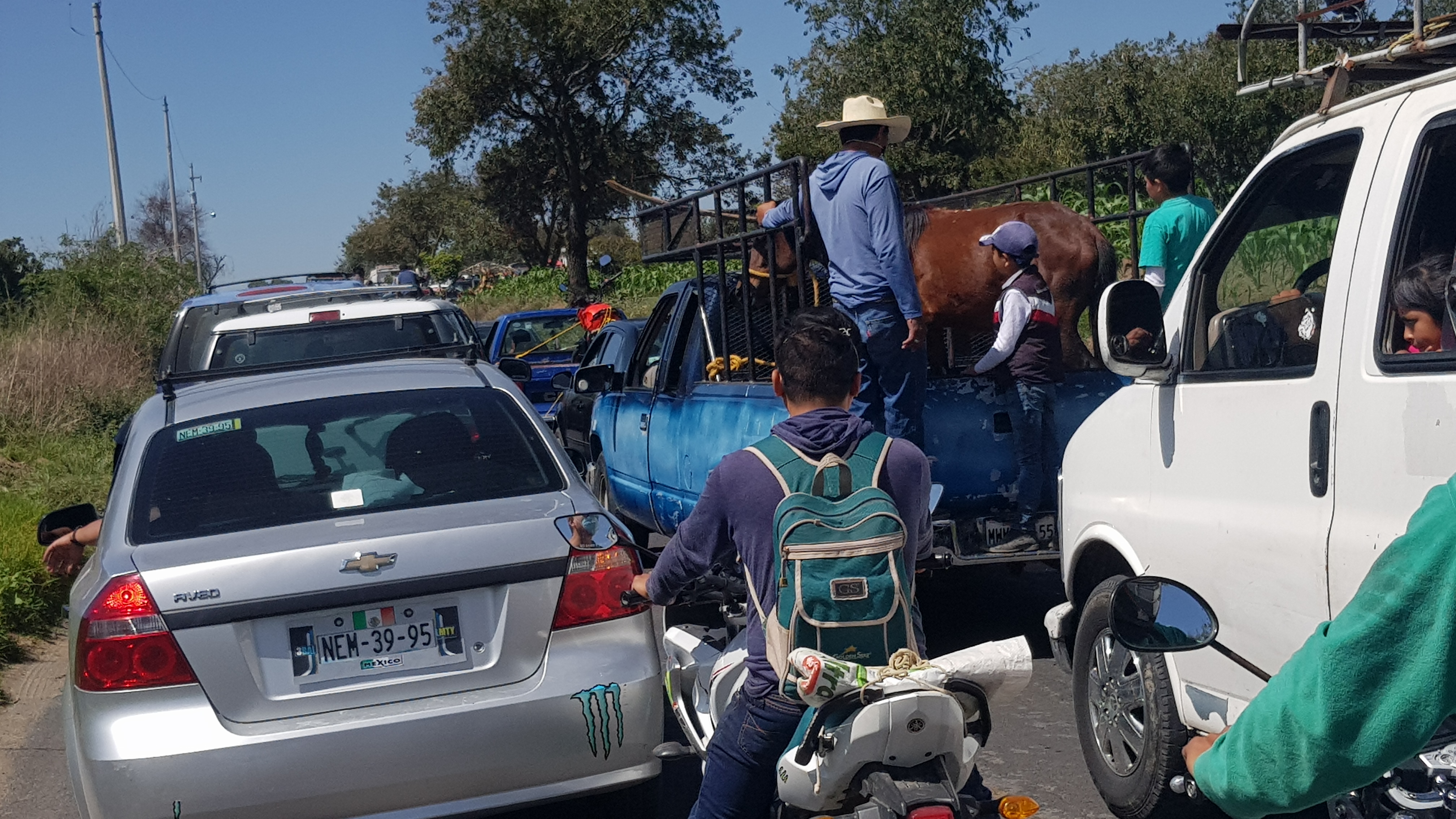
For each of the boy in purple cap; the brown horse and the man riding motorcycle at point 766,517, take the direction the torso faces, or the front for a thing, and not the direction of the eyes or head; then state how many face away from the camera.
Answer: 1

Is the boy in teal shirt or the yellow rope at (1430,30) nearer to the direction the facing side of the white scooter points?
the boy in teal shirt

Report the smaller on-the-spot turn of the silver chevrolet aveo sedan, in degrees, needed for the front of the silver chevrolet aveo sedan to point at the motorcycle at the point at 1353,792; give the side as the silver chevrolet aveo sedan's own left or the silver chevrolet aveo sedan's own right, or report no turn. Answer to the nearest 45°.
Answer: approximately 135° to the silver chevrolet aveo sedan's own right

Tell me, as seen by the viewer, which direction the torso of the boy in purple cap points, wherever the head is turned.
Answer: to the viewer's left

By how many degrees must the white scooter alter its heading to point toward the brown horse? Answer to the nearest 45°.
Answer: approximately 45° to its right

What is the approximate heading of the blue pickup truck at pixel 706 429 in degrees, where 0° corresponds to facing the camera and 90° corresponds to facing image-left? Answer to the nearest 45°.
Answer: approximately 135°

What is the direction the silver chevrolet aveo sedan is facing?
away from the camera

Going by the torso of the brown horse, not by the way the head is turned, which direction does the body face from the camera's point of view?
to the viewer's left

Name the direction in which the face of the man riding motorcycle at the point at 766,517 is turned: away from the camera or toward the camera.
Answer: away from the camera

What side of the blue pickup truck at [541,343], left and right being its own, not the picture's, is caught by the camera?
back

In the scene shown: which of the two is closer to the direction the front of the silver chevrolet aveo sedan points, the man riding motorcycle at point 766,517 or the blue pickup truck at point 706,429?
the blue pickup truck

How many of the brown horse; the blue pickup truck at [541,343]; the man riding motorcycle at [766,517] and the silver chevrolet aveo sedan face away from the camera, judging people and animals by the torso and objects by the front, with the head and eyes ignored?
3
